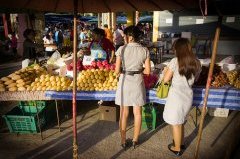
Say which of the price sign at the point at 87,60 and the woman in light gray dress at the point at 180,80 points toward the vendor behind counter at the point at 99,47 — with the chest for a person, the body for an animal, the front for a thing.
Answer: the woman in light gray dress

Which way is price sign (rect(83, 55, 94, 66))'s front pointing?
toward the camera

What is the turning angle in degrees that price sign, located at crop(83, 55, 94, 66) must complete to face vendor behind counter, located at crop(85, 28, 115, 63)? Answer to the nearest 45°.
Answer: approximately 135° to its left

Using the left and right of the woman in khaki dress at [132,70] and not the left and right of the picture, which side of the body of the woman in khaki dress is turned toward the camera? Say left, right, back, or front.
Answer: back

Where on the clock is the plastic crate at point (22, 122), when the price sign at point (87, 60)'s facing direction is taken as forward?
The plastic crate is roughly at 2 o'clock from the price sign.

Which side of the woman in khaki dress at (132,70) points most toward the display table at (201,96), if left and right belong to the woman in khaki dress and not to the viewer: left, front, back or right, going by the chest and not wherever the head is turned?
right

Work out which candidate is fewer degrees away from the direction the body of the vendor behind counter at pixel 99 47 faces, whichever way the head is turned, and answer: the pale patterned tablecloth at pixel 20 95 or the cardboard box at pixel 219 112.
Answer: the pale patterned tablecloth

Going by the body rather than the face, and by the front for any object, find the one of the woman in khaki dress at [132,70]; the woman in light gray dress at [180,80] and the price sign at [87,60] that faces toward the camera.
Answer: the price sign

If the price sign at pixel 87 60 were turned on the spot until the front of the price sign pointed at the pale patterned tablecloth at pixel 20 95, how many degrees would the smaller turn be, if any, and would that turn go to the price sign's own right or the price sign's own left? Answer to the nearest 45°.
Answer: approximately 45° to the price sign's own right

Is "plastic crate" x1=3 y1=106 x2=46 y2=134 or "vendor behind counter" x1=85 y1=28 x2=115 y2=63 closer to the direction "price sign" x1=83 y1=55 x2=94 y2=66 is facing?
the plastic crate

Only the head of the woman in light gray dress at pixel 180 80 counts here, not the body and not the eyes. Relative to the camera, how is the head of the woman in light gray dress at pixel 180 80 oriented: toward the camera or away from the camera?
away from the camera

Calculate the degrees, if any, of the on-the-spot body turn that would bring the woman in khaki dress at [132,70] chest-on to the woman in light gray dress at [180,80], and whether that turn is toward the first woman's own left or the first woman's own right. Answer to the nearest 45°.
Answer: approximately 90° to the first woman's own right

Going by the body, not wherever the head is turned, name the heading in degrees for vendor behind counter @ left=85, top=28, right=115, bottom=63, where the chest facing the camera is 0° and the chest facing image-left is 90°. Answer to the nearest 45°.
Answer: approximately 45°

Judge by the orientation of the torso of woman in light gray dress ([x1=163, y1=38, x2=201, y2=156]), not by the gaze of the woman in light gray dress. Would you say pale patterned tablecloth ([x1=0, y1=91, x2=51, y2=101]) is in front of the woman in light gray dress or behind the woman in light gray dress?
in front
